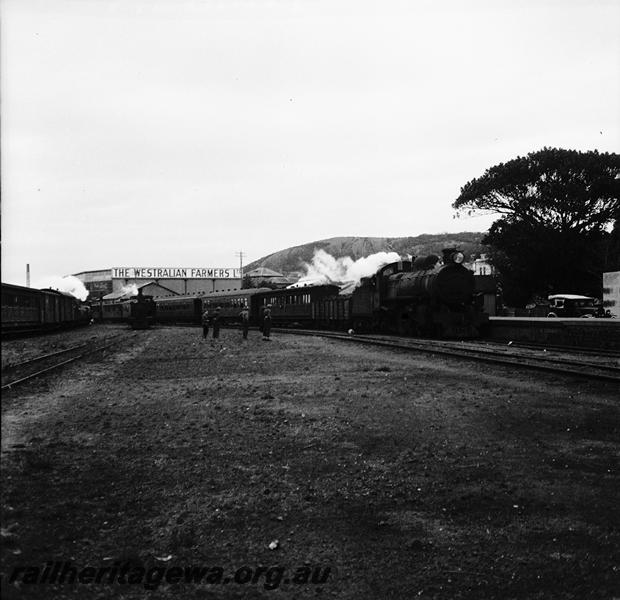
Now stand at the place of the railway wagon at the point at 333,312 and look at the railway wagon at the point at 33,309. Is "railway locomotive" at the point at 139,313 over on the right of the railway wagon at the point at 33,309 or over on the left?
right

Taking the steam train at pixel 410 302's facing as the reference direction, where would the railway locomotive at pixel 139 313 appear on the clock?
The railway locomotive is roughly at 6 o'clock from the steam train.

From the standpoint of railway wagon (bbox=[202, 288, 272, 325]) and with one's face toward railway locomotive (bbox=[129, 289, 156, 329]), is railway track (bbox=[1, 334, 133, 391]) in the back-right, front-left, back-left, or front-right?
front-left

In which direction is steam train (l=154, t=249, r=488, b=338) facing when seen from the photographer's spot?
facing the viewer and to the right of the viewer

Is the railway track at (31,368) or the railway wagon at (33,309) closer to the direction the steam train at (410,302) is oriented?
the railway track

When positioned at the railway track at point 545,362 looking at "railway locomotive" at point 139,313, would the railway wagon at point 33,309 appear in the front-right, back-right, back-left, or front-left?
front-left

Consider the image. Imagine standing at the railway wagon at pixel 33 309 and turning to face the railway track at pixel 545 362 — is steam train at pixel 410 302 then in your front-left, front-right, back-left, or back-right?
front-left

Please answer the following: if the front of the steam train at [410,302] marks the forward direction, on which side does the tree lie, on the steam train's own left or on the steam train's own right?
on the steam train's own left

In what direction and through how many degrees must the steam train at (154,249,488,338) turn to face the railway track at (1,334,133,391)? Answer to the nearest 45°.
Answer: approximately 90° to its right
